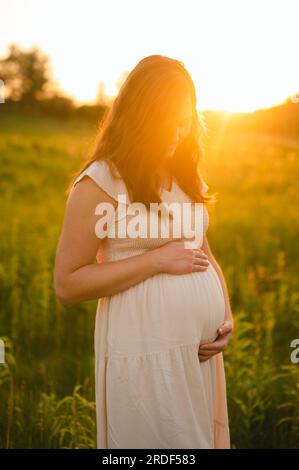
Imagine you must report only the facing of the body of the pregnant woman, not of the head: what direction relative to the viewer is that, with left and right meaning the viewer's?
facing the viewer and to the right of the viewer
